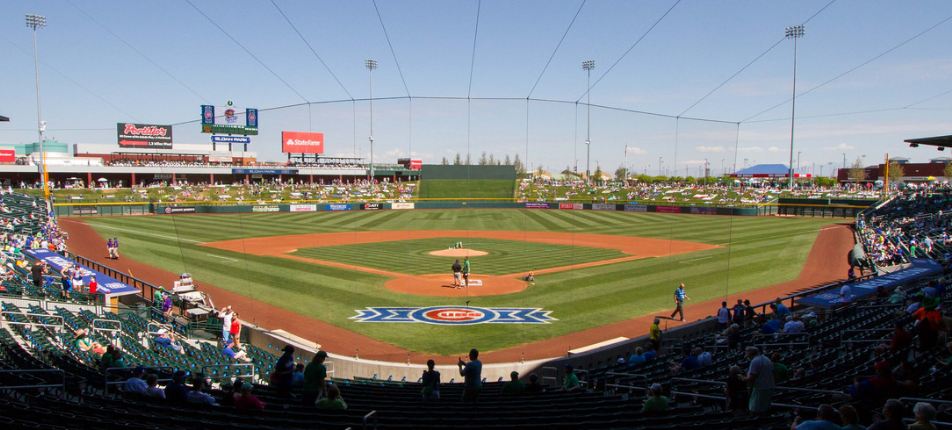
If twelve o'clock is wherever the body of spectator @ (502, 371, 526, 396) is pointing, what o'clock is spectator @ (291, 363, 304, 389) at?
spectator @ (291, 363, 304, 389) is roughly at 9 o'clock from spectator @ (502, 371, 526, 396).

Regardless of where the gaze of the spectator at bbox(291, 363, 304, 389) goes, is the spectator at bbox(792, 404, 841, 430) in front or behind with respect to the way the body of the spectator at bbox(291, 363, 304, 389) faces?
behind

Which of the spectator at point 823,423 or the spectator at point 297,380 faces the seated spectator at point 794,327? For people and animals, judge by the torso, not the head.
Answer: the spectator at point 823,423

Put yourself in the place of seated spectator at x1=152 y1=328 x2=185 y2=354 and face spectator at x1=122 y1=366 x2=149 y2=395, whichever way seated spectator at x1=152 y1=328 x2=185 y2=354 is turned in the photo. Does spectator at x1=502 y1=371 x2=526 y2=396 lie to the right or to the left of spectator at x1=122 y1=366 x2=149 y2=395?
left

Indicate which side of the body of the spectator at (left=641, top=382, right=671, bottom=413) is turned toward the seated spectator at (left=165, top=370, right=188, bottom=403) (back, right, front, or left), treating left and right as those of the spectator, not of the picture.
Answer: left

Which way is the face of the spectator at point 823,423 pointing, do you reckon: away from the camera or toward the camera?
away from the camera

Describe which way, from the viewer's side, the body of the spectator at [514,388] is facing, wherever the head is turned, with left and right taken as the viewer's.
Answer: facing away from the viewer

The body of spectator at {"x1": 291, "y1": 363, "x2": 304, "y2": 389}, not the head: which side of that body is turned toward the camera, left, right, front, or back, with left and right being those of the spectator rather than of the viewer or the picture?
back

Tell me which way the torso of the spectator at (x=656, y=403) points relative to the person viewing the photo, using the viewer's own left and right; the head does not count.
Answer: facing away from the viewer

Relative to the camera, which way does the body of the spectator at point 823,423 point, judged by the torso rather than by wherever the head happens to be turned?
away from the camera

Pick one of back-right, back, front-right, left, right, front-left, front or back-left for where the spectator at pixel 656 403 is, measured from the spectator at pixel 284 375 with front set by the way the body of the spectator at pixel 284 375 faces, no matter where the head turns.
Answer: right
